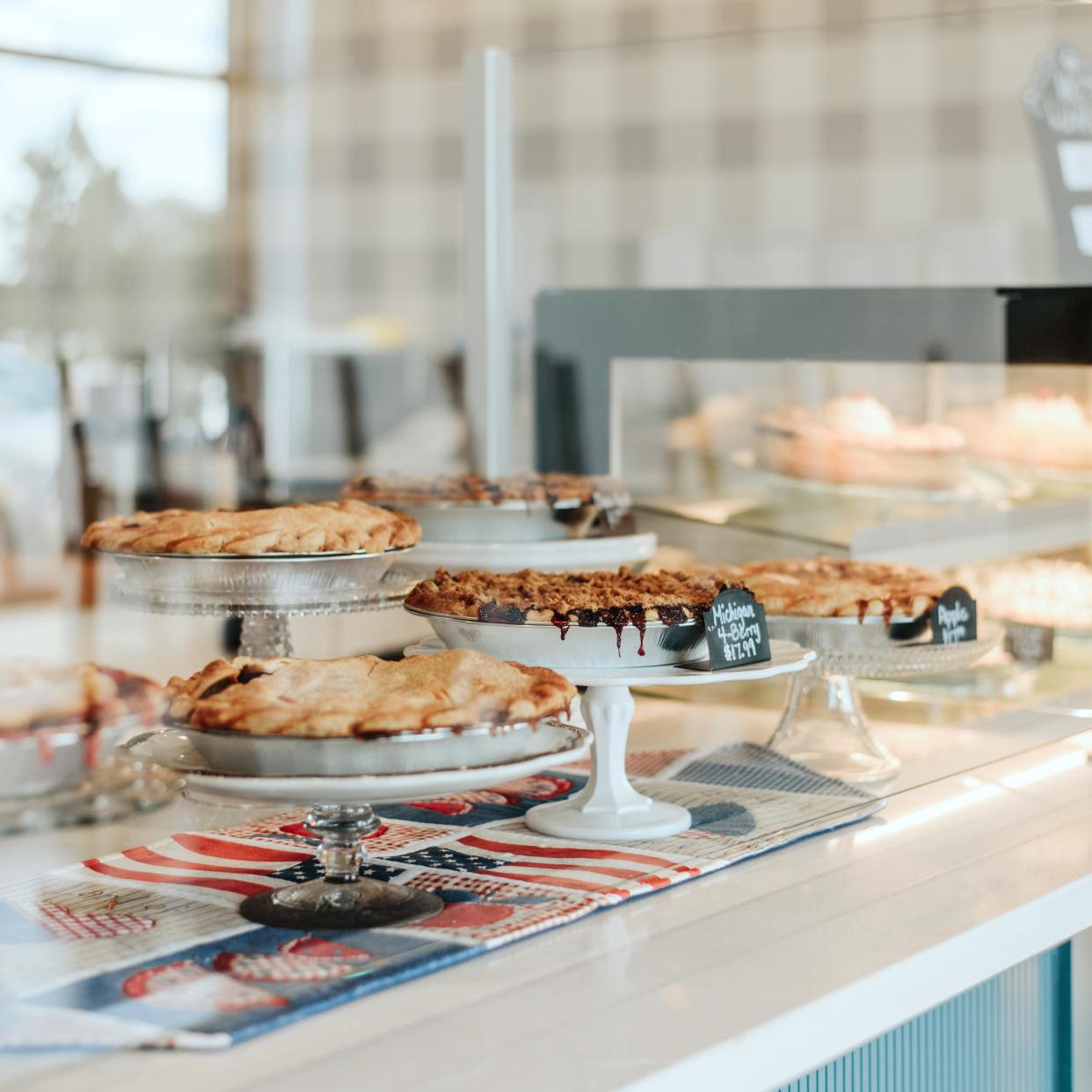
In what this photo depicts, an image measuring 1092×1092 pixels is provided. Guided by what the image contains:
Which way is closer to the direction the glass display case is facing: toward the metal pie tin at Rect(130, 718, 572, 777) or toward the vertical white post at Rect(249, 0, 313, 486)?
the metal pie tin

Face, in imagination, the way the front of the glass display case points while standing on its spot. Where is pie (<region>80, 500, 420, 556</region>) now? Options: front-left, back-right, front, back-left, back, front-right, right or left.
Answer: right

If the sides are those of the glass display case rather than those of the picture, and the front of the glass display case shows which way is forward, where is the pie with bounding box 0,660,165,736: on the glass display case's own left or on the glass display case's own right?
on the glass display case's own right

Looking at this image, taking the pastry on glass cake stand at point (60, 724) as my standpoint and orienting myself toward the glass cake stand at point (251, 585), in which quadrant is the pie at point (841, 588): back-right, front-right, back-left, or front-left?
front-right

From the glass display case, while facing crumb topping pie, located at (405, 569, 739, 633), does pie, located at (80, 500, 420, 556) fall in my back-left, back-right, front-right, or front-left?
front-right

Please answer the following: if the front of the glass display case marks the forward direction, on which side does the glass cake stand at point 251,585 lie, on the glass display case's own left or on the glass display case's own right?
on the glass display case's own right

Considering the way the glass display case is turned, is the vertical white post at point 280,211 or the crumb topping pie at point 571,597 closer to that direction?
the crumb topping pie

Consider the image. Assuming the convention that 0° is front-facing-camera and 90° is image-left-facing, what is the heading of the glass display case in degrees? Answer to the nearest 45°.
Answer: approximately 315°
